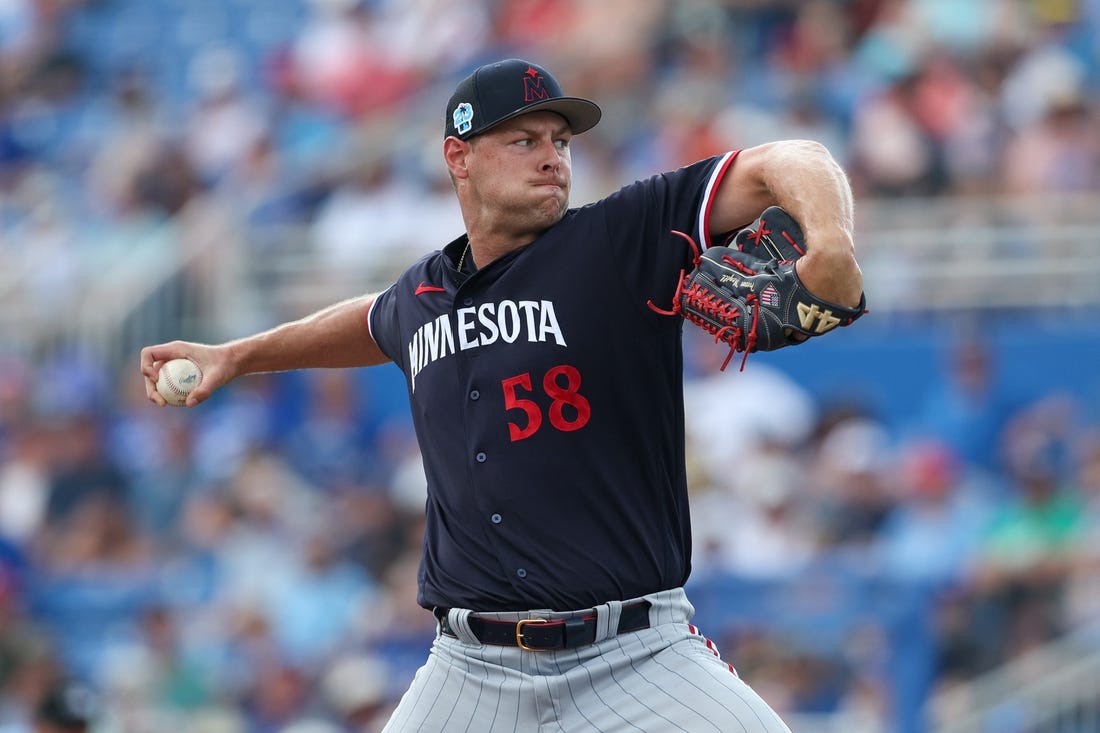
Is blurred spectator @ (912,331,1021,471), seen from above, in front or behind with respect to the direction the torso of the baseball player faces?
behind

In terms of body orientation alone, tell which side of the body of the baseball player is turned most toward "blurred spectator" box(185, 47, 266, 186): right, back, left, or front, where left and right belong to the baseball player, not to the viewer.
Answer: back

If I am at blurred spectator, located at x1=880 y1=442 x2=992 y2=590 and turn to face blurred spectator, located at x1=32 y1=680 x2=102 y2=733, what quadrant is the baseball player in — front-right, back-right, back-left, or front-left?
front-left

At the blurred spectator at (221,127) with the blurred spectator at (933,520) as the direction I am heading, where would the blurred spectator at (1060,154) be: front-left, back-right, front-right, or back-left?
front-left

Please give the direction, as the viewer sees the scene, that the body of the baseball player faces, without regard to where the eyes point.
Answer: toward the camera

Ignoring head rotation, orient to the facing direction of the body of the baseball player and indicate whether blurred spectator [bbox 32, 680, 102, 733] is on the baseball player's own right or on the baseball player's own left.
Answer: on the baseball player's own right

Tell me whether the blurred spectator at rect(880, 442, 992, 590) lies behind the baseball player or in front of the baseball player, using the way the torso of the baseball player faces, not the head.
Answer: behind

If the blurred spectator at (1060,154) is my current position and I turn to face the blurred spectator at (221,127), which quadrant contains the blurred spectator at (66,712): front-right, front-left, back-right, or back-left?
front-left
